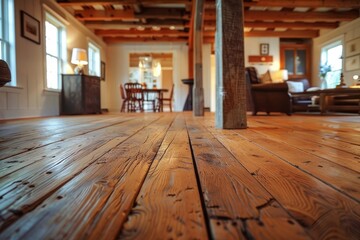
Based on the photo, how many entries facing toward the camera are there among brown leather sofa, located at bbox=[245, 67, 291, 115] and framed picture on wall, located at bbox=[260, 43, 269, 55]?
1

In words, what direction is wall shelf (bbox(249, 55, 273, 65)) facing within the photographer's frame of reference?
facing the viewer

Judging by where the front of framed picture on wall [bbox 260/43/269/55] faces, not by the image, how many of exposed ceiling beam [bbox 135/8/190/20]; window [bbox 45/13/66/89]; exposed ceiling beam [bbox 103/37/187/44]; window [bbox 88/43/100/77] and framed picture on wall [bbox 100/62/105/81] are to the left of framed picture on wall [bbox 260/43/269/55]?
0

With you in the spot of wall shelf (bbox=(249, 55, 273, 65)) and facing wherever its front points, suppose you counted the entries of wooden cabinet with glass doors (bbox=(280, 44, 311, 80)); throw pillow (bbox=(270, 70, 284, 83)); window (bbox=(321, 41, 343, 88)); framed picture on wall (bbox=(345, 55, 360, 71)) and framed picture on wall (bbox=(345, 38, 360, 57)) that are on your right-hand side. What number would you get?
0

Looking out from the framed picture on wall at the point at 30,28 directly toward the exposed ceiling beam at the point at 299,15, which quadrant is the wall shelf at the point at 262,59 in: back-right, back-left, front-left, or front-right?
front-left

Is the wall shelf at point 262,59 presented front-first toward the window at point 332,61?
no

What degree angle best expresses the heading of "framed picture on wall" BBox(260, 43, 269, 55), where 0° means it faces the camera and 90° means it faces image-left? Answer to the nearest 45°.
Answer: approximately 0°

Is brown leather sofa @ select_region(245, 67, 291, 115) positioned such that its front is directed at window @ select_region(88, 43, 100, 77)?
no

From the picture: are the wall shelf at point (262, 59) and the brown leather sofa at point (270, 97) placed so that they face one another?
no
